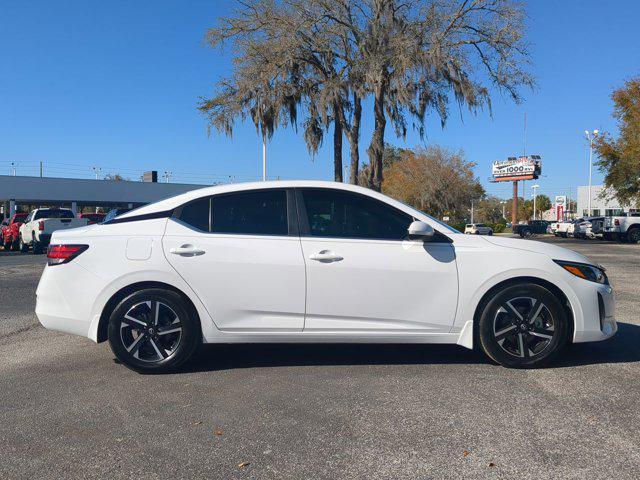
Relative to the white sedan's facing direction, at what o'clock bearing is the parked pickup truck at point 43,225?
The parked pickup truck is roughly at 8 o'clock from the white sedan.

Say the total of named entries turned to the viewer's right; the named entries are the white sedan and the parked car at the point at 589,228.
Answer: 1

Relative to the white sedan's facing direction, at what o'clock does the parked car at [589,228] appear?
The parked car is roughly at 10 o'clock from the white sedan.

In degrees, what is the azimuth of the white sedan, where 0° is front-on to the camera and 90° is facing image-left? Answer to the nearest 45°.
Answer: approximately 270°

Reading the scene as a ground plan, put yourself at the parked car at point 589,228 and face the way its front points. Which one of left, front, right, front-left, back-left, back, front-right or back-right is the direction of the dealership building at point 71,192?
front-right

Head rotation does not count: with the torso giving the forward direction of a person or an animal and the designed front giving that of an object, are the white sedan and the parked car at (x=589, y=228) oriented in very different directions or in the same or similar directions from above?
very different directions

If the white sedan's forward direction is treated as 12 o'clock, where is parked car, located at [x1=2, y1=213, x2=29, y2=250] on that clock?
The parked car is roughly at 8 o'clock from the white sedan.

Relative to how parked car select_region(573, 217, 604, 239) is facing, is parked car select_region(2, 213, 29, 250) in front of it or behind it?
in front
